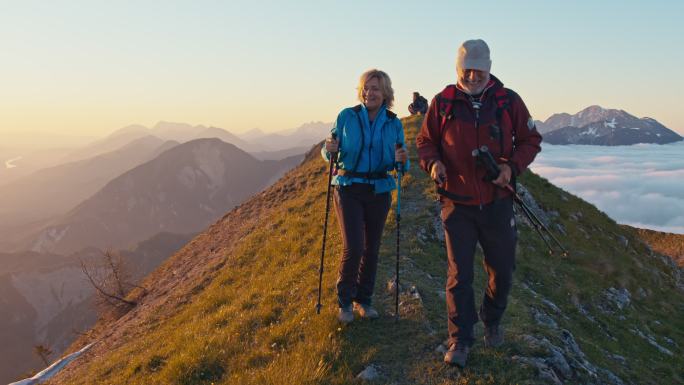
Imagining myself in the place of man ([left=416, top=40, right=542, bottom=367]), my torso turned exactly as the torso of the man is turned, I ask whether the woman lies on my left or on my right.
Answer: on my right

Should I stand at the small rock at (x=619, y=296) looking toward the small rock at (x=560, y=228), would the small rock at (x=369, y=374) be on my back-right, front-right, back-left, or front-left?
back-left

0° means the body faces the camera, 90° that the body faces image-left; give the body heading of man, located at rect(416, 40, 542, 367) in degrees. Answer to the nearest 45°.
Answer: approximately 0°

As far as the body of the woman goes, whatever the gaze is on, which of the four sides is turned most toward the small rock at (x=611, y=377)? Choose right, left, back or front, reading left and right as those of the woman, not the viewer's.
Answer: left

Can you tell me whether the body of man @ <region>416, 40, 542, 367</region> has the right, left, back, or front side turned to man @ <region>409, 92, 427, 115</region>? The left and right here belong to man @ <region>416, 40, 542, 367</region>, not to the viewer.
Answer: back

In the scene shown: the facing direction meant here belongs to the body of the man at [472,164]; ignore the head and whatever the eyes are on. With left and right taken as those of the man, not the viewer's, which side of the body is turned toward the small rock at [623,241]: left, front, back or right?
back

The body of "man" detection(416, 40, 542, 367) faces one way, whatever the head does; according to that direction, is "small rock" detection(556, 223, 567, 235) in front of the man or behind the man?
behind

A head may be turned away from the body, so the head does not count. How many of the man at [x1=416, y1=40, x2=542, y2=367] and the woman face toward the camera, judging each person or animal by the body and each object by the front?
2
